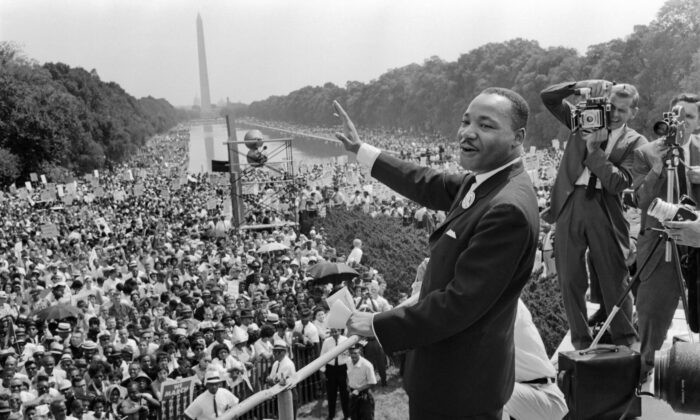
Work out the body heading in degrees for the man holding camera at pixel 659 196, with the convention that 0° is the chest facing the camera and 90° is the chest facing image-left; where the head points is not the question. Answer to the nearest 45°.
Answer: approximately 45°

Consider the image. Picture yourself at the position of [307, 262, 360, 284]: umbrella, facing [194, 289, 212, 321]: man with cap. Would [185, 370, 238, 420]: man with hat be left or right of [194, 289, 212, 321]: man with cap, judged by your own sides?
left

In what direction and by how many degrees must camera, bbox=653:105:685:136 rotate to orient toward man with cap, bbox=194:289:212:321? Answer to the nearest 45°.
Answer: approximately 90° to its right

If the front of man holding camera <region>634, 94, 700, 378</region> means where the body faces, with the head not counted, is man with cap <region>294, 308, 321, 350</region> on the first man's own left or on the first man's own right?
on the first man's own right
